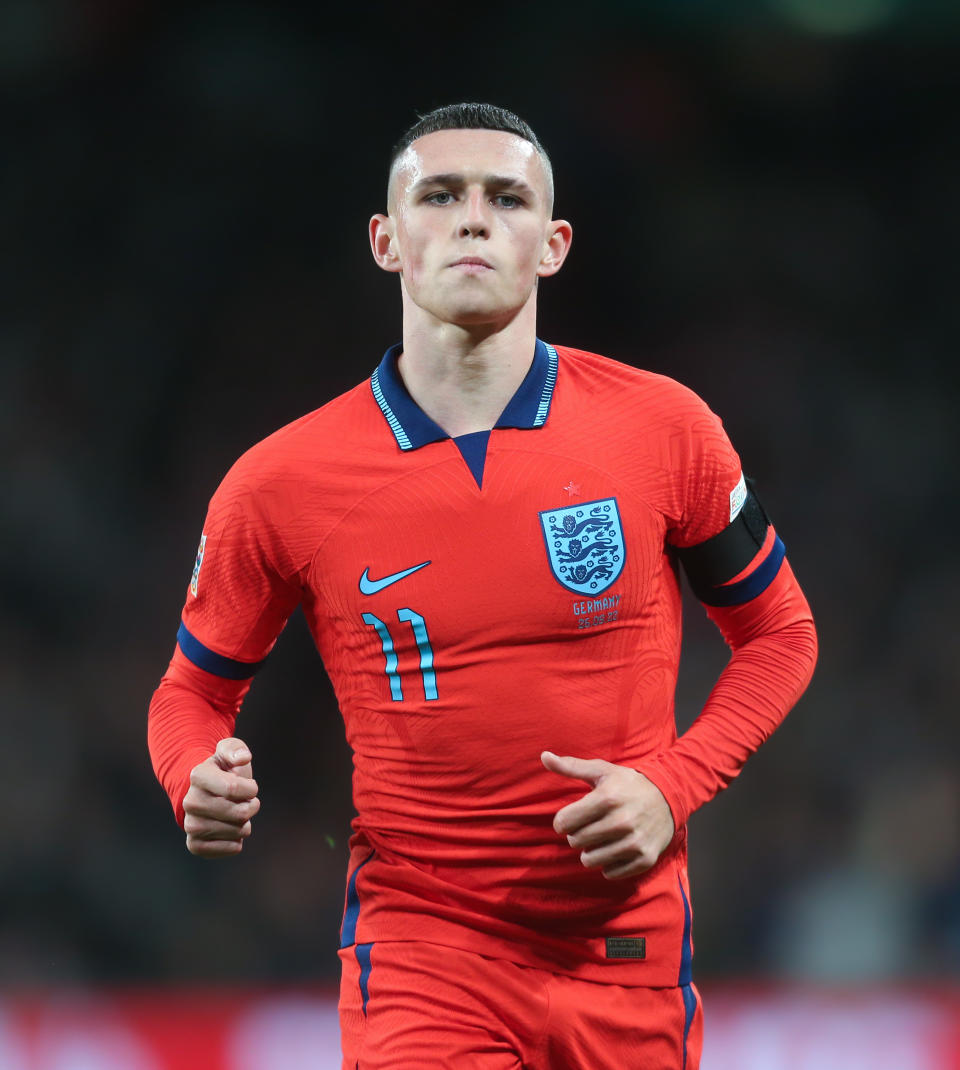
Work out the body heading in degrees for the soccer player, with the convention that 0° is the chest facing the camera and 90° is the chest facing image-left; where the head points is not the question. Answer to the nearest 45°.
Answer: approximately 0°
